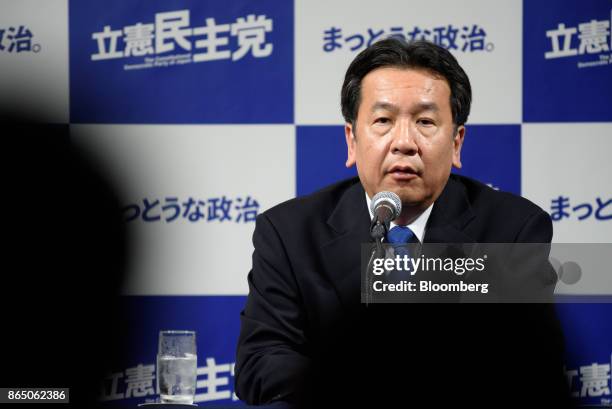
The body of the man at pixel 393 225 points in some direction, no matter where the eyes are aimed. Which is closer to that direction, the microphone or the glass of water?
the microphone

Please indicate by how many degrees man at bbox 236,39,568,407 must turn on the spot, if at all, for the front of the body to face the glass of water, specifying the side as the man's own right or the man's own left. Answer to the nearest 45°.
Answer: approximately 45° to the man's own right

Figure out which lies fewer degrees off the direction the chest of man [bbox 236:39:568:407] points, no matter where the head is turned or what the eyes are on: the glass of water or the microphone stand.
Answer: the microphone stand

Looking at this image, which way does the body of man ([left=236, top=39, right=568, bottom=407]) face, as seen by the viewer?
toward the camera

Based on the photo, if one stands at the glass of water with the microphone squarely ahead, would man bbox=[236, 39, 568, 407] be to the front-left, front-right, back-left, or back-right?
front-left

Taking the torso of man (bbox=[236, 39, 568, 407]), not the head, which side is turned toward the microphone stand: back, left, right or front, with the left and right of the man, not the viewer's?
front

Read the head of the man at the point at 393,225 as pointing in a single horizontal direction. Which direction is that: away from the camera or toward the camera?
toward the camera

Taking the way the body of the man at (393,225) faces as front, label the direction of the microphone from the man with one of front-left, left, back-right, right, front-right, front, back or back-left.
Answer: front
